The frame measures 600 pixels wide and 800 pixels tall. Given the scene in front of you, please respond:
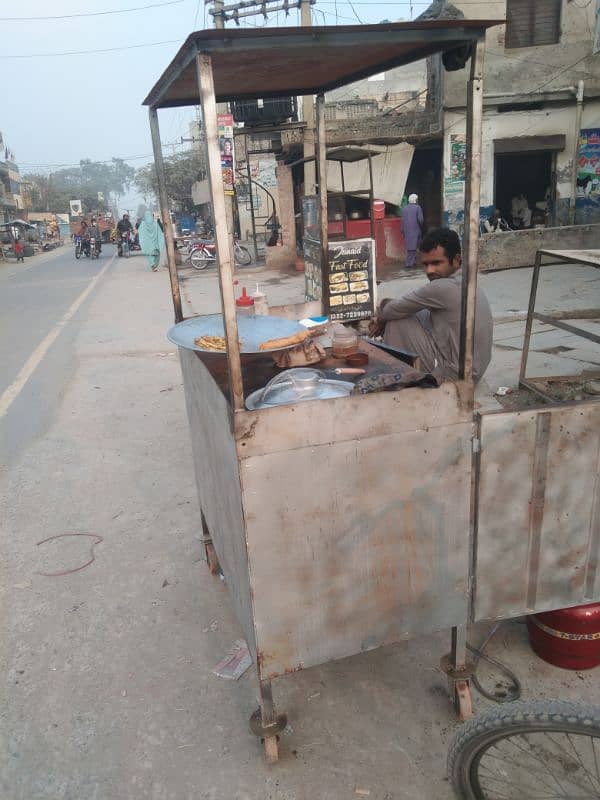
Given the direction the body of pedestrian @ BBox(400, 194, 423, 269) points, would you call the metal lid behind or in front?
behind

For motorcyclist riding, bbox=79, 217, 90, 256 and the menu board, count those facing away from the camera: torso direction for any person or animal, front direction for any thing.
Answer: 0

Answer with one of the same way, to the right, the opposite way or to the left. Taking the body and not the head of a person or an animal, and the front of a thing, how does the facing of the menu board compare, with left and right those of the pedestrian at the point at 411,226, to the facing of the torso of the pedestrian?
the opposite way

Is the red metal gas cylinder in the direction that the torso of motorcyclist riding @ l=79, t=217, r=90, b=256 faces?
yes

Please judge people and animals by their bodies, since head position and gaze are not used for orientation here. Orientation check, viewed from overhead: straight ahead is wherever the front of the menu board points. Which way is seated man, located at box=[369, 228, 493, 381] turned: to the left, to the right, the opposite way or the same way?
to the right

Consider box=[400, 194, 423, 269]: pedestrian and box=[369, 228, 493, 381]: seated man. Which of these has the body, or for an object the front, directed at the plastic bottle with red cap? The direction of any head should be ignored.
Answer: the seated man

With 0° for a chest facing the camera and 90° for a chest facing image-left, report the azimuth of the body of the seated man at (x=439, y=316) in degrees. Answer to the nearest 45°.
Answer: approximately 90°

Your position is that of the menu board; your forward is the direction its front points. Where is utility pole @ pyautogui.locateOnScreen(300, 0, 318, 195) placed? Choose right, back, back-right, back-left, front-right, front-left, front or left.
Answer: back

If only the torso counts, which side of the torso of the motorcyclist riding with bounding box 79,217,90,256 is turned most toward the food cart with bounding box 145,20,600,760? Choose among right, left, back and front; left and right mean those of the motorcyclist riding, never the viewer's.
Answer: front

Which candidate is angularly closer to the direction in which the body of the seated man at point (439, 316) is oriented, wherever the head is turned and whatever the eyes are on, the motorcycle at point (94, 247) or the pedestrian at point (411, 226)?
the motorcycle

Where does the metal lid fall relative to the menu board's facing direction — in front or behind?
in front

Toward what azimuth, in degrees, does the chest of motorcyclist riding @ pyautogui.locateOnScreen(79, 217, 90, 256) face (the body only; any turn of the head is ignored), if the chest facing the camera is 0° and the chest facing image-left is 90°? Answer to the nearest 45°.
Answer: approximately 0°
